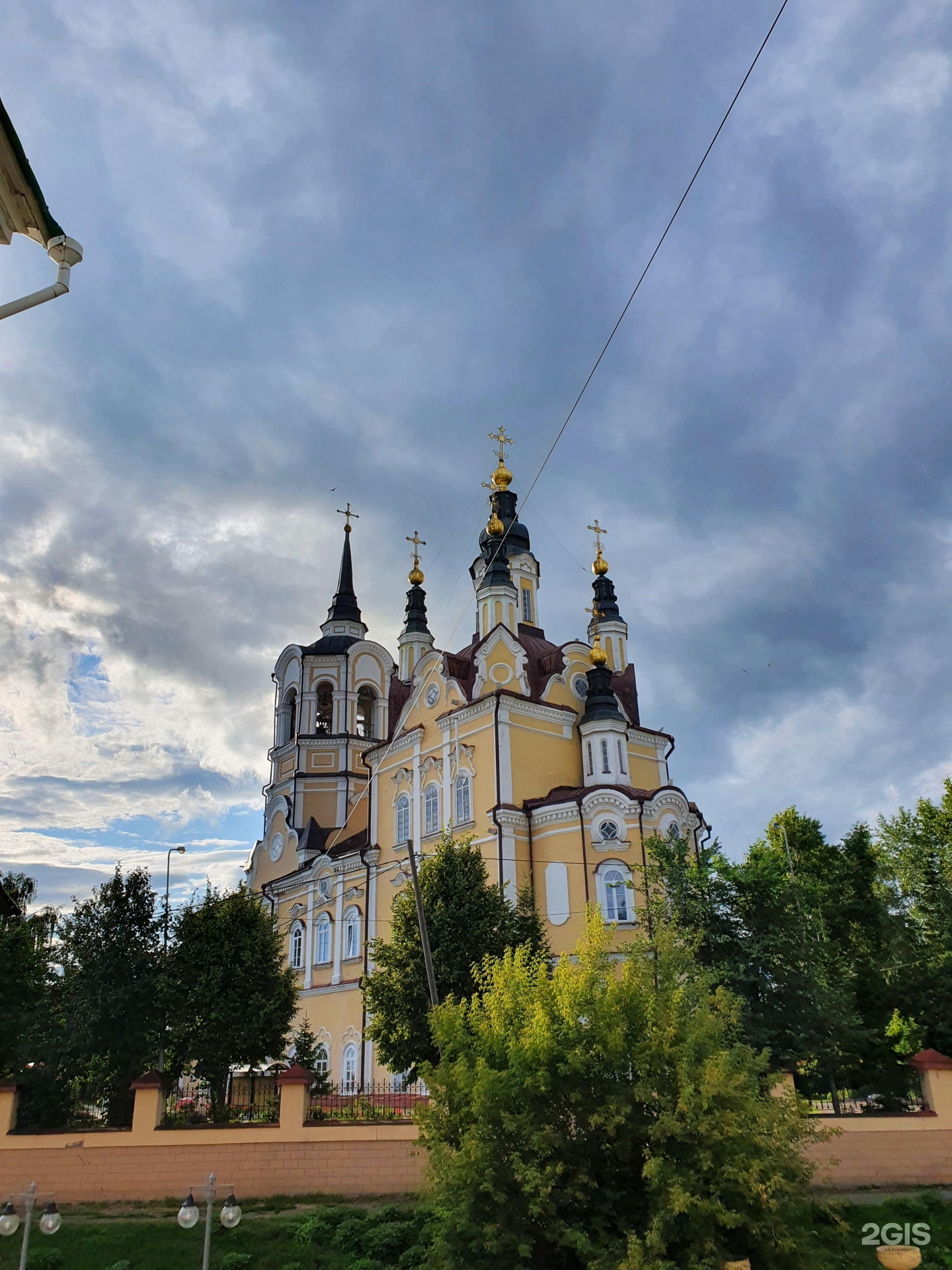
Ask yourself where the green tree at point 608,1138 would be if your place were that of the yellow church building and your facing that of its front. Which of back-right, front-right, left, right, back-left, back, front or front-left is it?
back-left

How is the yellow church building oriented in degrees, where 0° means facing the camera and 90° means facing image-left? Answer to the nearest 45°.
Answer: approximately 135°

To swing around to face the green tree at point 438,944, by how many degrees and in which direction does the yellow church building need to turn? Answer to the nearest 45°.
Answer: approximately 135° to its left

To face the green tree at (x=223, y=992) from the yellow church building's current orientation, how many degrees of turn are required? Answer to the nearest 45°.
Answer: approximately 90° to its left

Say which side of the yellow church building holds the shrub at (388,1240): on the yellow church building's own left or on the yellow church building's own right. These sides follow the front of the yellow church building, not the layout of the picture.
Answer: on the yellow church building's own left

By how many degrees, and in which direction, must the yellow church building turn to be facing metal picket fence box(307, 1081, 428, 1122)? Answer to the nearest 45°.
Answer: approximately 135° to its left

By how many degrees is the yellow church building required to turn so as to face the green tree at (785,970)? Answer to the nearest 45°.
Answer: approximately 180°
